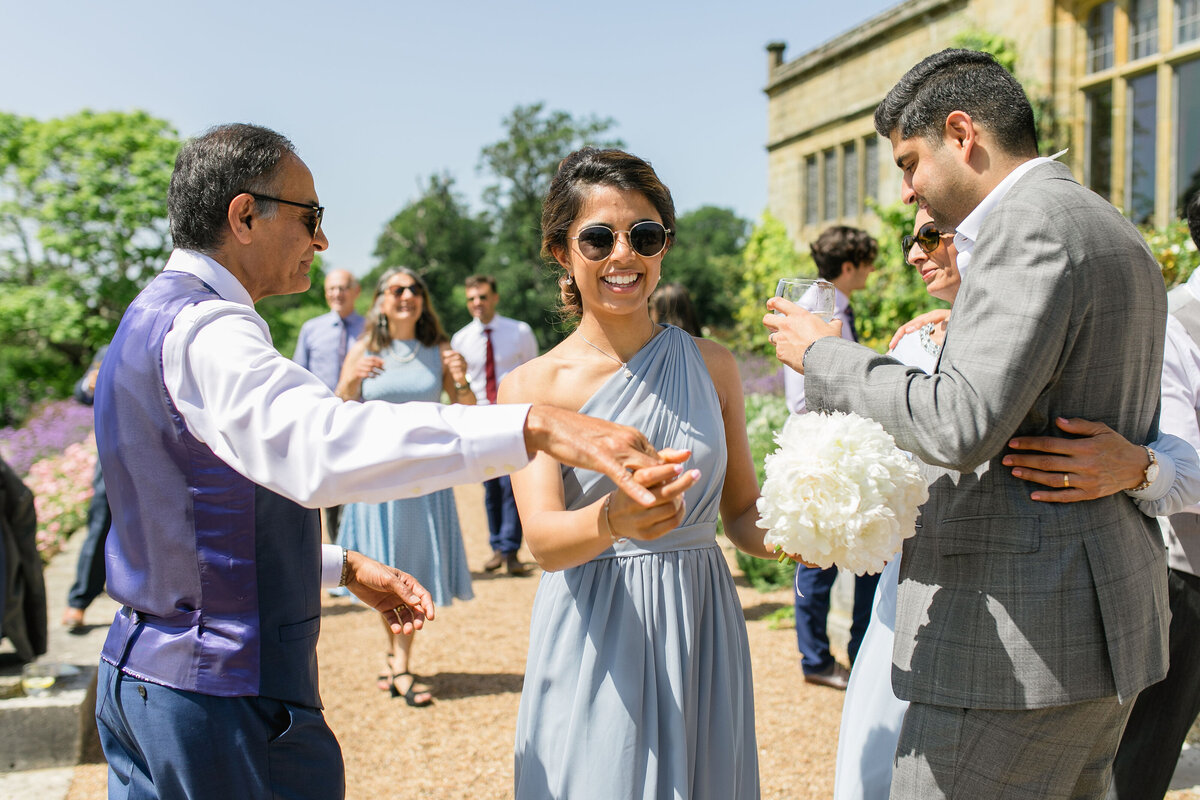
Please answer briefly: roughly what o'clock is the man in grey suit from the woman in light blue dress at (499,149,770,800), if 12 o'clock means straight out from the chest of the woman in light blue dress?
The man in grey suit is roughly at 10 o'clock from the woman in light blue dress.

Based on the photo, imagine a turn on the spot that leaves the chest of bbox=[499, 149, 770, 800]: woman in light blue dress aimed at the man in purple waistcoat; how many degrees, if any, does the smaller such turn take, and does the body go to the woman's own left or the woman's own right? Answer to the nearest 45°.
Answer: approximately 45° to the woman's own right

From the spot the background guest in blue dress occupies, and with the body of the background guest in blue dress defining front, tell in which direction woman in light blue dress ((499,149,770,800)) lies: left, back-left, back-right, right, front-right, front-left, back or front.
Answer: front

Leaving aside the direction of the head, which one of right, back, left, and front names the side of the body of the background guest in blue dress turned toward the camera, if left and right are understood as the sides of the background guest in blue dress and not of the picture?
front

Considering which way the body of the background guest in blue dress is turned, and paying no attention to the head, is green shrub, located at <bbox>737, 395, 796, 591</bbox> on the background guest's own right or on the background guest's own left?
on the background guest's own left

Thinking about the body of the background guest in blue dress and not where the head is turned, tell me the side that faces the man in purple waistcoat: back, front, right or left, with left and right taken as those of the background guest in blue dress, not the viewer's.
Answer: front

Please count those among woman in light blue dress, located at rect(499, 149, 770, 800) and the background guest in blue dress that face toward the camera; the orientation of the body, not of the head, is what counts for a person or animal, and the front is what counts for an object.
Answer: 2

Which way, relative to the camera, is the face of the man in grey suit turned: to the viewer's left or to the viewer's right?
to the viewer's left

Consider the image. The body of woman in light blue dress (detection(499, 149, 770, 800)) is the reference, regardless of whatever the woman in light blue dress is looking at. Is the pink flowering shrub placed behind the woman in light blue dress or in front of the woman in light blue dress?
behind

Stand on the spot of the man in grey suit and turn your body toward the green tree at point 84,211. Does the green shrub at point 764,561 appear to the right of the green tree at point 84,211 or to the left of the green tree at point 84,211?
right

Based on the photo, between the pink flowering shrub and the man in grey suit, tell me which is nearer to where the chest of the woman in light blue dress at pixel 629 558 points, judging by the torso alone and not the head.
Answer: the man in grey suit

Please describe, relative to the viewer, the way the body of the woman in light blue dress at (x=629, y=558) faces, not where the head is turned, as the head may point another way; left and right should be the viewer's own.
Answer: facing the viewer
